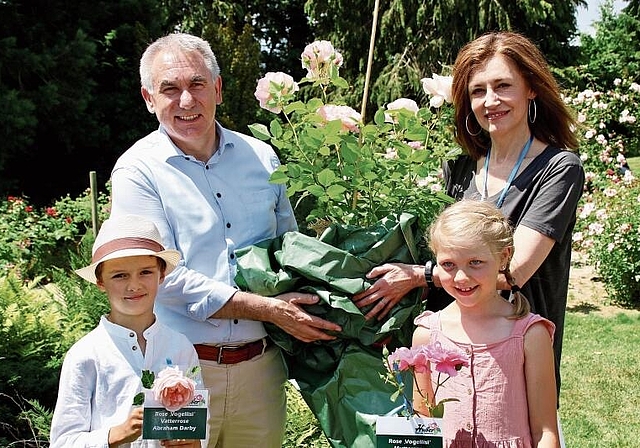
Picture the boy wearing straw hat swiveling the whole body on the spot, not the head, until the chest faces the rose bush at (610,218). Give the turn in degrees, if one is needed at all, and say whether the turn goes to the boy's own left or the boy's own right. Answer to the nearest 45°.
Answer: approximately 135° to the boy's own left

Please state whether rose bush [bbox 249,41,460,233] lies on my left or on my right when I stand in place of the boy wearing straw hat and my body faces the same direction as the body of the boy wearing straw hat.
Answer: on my left

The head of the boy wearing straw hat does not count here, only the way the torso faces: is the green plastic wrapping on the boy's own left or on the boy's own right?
on the boy's own left

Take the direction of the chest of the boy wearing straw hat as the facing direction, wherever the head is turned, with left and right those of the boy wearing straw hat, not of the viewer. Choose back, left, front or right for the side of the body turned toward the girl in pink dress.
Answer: left

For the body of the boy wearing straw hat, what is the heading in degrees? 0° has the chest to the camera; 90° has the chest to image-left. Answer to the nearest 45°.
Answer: approximately 0°

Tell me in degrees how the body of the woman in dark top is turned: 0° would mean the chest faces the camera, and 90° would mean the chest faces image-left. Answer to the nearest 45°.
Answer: approximately 45°
